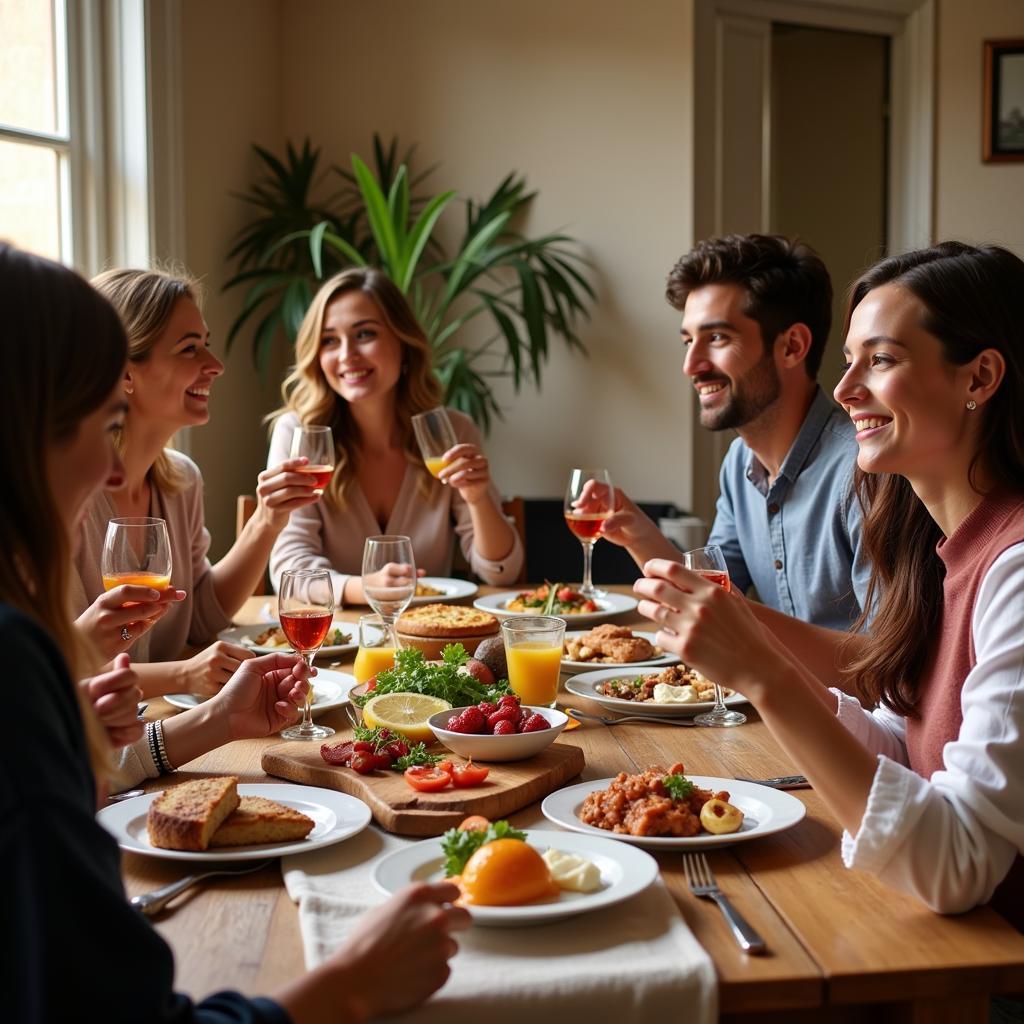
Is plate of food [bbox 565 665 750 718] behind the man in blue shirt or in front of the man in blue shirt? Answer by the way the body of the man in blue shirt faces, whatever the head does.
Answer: in front

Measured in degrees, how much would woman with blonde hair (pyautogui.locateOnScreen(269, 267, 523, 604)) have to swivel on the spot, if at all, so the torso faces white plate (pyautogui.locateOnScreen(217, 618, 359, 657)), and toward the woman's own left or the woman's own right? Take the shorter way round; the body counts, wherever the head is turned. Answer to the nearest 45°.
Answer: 0° — they already face it

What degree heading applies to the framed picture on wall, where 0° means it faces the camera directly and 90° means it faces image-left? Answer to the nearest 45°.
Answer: approximately 0°

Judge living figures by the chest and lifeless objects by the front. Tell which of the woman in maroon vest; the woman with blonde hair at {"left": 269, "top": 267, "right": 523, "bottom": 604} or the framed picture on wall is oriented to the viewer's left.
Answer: the woman in maroon vest

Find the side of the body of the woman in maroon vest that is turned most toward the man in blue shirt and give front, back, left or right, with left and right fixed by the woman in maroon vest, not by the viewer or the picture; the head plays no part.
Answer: right

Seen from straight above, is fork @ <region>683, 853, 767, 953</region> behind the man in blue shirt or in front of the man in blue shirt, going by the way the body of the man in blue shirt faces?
in front

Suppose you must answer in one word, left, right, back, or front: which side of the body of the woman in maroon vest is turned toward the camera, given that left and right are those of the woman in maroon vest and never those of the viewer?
left

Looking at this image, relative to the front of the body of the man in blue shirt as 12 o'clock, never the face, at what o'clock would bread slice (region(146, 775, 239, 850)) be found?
The bread slice is roughly at 11 o'clock from the man in blue shirt.

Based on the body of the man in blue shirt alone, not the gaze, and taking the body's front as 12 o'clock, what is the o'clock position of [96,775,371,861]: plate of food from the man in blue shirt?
The plate of food is roughly at 11 o'clock from the man in blue shirt.

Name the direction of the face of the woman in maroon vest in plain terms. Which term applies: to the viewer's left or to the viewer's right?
to the viewer's left

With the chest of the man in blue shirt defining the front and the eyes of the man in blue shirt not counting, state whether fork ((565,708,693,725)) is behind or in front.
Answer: in front

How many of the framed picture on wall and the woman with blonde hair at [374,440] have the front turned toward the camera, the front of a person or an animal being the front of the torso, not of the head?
2

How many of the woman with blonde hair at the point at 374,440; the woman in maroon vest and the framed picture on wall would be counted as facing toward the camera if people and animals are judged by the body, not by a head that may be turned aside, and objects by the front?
2

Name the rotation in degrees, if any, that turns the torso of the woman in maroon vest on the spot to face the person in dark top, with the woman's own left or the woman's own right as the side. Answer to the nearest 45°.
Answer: approximately 45° to the woman's own left
